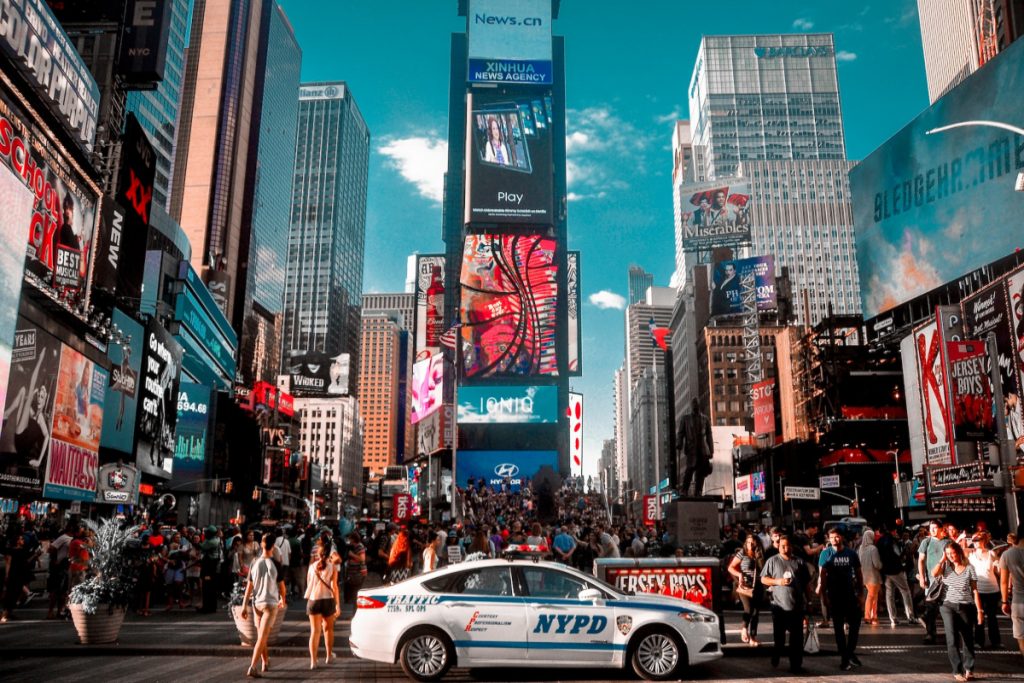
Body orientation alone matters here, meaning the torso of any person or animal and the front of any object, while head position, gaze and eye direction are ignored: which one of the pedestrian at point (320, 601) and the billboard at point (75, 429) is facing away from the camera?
the pedestrian

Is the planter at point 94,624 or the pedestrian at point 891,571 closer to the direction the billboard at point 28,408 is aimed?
the pedestrian

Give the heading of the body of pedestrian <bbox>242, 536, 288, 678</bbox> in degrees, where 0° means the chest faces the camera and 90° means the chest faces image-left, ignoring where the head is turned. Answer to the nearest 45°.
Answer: approximately 180°

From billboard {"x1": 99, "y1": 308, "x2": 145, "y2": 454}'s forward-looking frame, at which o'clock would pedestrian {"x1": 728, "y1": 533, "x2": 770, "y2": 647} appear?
The pedestrian is roughly at 1 o'clock from the billboard.

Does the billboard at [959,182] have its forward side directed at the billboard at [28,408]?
yes

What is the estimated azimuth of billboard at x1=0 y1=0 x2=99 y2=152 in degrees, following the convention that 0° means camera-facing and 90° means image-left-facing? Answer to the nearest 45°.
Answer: approximately 315°

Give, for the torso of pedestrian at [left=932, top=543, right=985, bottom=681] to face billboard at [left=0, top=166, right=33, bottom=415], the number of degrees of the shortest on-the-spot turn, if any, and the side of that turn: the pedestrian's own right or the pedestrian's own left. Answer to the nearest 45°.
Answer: approximately 90° to the pedestrian's own right

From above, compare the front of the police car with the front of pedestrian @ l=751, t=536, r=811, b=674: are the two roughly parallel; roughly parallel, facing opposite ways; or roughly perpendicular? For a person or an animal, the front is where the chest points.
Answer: roughly perpendicular

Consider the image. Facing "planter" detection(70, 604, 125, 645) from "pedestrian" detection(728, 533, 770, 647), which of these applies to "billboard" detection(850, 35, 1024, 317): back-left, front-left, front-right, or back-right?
back-right

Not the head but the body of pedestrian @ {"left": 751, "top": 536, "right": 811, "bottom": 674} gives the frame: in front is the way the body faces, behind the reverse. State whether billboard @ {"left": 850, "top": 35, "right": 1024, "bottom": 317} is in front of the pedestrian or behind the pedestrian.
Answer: behind

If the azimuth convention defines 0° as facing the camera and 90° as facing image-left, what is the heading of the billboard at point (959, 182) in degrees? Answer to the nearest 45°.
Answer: approximately 45°

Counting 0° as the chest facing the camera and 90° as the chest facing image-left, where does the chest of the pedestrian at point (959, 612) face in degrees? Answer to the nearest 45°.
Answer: approximately 0°

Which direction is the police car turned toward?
to the viewer's right
